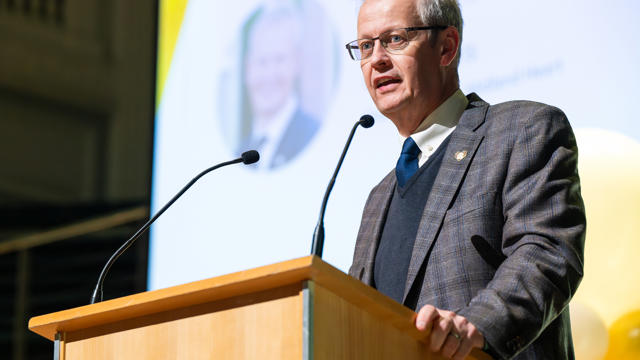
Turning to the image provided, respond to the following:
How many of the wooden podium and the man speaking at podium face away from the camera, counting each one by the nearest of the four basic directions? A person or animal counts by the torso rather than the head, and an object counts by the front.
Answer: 0

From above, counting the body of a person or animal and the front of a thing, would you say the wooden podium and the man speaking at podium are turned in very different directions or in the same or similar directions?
same or similar directions

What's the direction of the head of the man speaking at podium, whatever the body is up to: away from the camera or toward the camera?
toward the camera

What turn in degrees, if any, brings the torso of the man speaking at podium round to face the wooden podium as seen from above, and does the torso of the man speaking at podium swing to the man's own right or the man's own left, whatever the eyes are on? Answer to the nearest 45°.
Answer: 0° — they already face it

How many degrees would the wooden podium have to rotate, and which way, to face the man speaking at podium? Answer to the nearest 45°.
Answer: approximately 180°

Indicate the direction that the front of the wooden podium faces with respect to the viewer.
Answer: facing the viewer and to the left of the viewer
